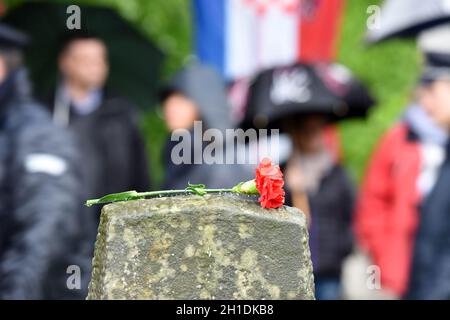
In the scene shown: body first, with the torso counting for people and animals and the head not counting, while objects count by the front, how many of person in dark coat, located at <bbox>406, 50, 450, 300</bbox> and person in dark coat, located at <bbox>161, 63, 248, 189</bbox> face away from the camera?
0

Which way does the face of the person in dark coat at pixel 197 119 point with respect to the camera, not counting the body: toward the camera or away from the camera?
toward the camera

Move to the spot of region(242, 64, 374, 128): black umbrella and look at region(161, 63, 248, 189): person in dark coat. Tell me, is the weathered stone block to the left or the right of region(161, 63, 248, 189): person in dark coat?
left

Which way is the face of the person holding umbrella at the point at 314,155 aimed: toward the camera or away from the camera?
toward the camera

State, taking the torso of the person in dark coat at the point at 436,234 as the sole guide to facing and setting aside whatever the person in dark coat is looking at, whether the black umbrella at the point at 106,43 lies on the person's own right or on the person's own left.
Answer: on the person's own right

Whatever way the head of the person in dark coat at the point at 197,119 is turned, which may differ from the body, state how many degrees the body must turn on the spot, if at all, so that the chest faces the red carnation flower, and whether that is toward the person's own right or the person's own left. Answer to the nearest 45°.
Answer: approximately 45° to the person's own left

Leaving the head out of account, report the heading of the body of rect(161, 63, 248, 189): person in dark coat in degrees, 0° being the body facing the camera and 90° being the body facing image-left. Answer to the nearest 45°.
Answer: approximately 45°

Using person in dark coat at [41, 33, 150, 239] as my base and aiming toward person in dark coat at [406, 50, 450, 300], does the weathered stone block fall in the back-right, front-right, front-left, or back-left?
front-right

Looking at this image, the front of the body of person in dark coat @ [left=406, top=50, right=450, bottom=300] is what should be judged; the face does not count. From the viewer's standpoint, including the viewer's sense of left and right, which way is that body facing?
facing the viewer and to the left of the viewer

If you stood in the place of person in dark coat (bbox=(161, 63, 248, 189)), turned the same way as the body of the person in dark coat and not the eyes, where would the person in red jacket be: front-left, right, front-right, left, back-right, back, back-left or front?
back-left

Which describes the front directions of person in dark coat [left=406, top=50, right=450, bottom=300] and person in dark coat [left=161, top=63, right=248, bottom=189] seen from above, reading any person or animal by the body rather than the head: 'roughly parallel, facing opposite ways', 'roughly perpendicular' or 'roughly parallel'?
roughly parallel
